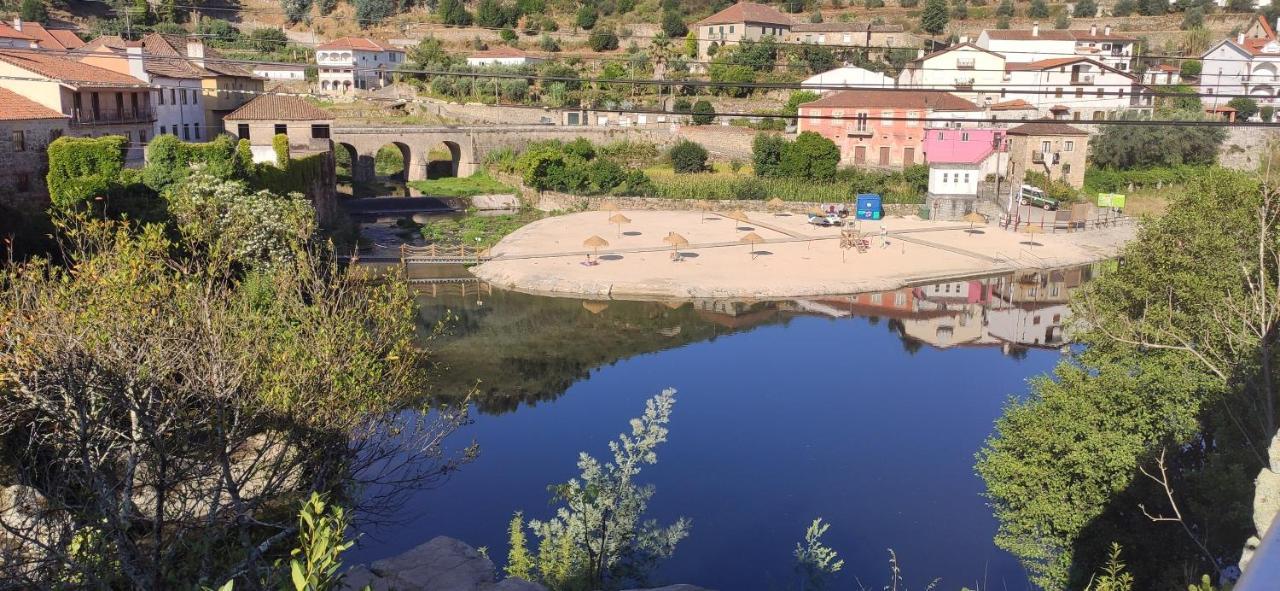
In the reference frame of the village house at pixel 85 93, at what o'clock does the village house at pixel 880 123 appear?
the village house at pixel 880 123 is roughly at 10 o'clock from the village house at pixel 85 93.

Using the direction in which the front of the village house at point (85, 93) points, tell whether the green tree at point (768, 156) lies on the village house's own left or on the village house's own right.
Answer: on the village house's own left

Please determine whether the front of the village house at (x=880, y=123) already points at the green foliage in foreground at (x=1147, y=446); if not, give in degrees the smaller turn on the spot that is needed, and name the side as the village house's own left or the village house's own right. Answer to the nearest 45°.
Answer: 0° — it already faces it

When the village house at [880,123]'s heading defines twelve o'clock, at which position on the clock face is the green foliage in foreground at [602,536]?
The green foliage in foreground is roughly at 12 o'clock from the village house.

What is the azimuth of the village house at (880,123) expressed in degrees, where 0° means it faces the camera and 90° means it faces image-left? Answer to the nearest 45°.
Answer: approximately 0°

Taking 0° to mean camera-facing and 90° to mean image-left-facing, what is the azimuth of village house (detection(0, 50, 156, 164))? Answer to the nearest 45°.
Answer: approximately 315°

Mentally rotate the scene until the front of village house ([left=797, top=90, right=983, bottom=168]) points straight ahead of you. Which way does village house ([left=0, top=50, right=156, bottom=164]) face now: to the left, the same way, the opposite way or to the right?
to the left

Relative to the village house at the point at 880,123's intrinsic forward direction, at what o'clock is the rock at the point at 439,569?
The rock is roughly at 12 o'clock from the village house.

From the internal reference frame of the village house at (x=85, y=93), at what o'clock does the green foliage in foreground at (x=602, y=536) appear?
The green foliage in foreground is roughly at 1 o'clock from the village house.

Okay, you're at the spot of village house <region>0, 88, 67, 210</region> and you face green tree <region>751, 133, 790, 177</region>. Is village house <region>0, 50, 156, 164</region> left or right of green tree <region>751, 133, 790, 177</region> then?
left

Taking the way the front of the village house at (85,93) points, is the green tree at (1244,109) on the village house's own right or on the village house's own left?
on the village house's own left

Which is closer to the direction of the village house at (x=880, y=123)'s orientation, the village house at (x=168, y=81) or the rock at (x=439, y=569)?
the rock

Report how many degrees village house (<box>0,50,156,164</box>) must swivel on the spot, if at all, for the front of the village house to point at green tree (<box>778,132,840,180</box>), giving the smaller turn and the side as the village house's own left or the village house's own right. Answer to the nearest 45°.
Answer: approximately 45° to the village house's own left
